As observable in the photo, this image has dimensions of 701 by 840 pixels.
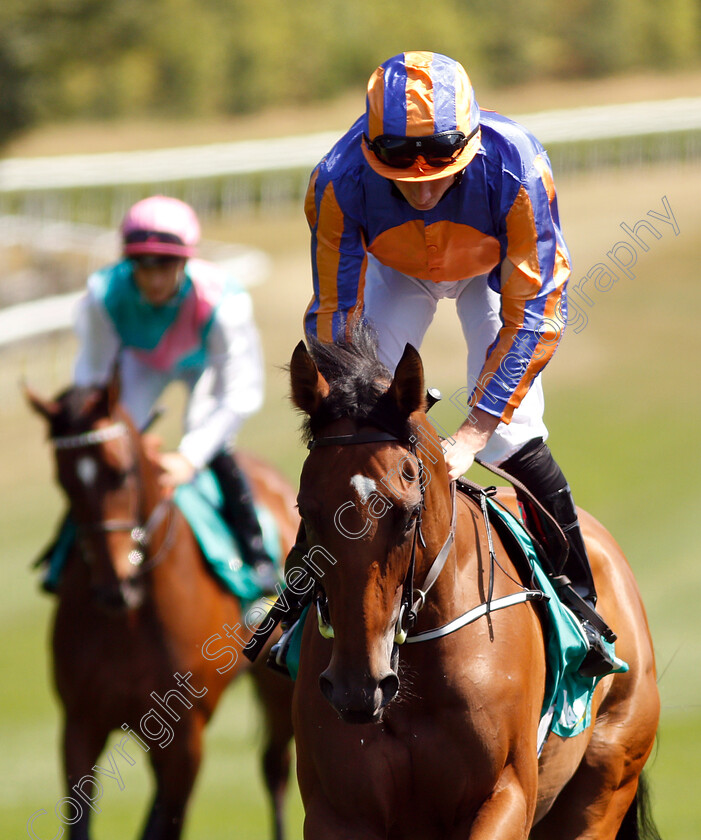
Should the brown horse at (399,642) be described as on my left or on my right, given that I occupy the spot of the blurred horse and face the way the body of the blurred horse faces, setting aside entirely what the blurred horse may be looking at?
on my left

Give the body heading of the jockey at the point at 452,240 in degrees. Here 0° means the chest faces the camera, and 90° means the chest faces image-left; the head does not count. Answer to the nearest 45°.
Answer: approximately 0°

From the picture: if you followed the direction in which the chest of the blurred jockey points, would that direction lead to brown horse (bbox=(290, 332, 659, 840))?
yes

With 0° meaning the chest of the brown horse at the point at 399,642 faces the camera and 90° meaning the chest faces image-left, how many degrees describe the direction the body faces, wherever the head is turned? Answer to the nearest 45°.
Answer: approximately 45°

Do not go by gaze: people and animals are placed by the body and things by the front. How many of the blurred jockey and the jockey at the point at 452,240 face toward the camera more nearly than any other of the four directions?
2

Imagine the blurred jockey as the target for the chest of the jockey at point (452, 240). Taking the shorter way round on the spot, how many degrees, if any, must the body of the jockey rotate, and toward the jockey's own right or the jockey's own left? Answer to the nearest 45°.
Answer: approximately 135° to the jockey's own right
